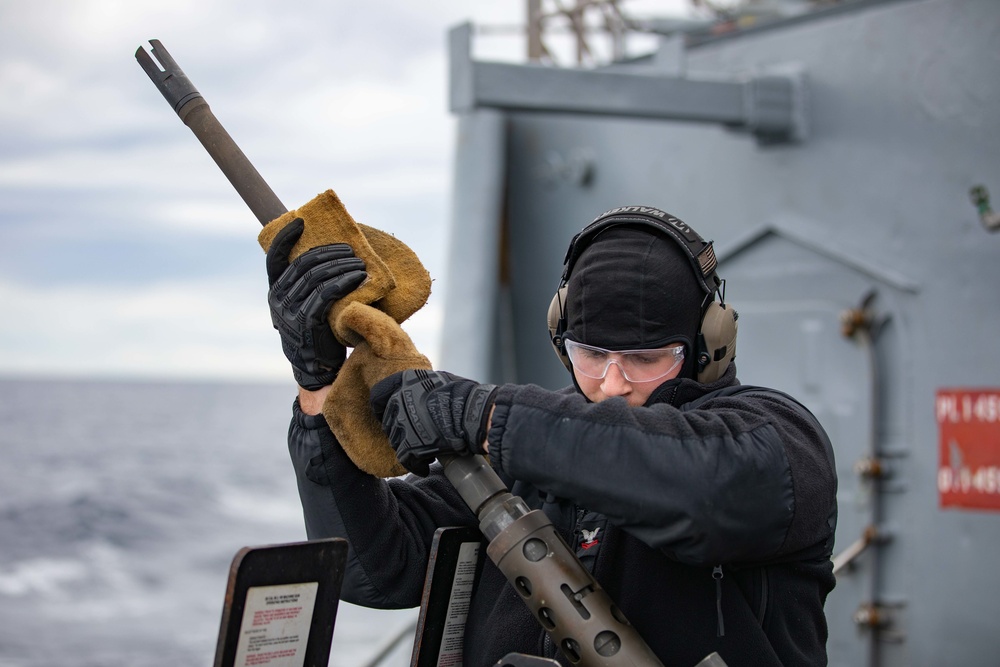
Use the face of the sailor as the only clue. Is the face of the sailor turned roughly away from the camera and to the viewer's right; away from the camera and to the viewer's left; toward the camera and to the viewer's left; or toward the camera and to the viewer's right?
toward the camera and to the viewer's left

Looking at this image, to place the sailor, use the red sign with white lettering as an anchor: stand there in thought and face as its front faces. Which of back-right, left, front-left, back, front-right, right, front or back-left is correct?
front

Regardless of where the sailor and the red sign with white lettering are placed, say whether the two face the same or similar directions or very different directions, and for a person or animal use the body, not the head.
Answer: same or similar directions

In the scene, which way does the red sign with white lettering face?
toward the camera

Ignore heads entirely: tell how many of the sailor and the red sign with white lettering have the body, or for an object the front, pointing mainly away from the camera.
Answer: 0

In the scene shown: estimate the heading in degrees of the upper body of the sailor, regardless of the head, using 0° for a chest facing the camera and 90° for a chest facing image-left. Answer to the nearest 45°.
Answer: approximately 45°

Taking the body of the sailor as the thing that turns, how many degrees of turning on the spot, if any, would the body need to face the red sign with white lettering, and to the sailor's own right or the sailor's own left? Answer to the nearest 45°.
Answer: approximately 180°
